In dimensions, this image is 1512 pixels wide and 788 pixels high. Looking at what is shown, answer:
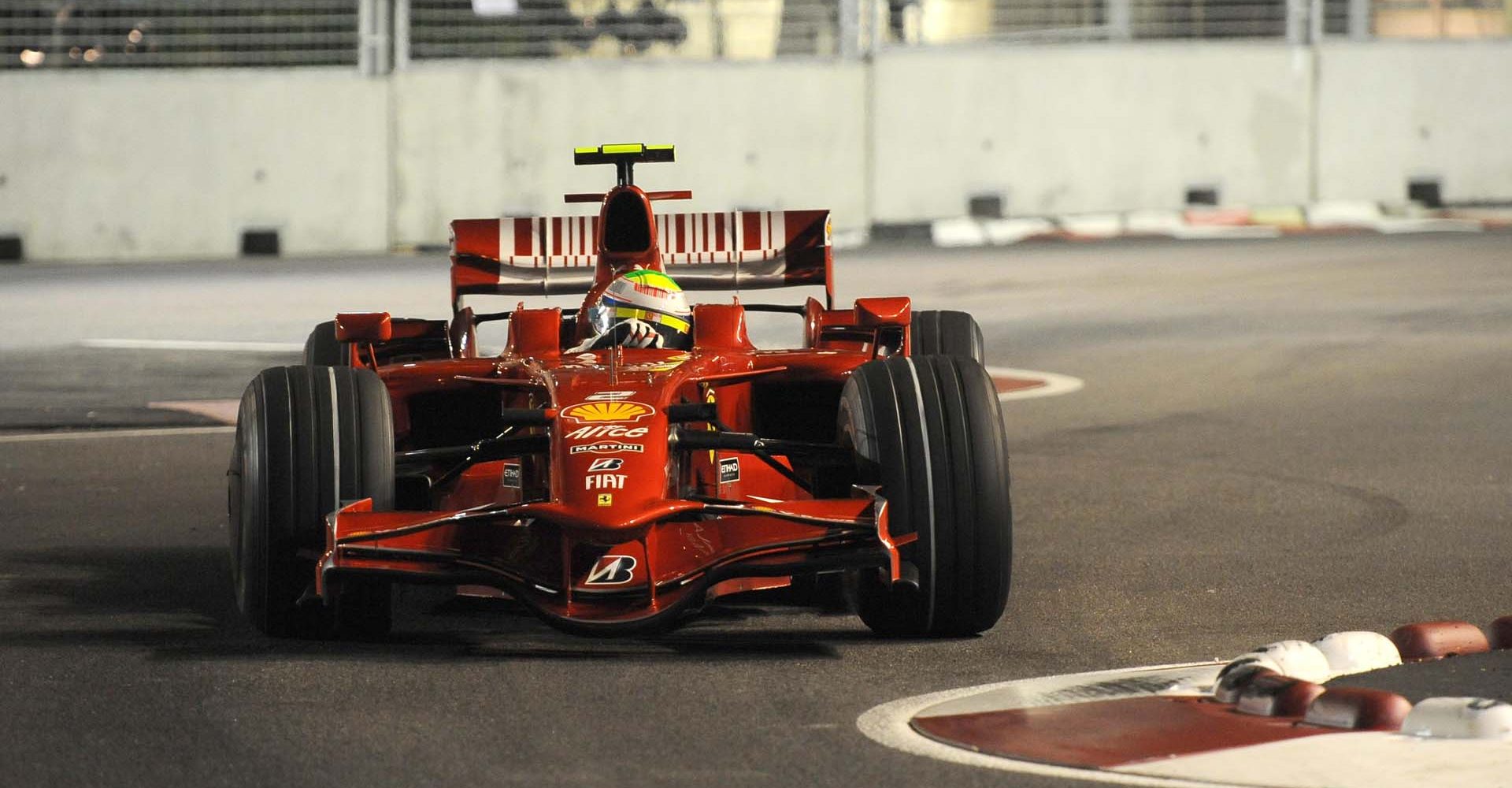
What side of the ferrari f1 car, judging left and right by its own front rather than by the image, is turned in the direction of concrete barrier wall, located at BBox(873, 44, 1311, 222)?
back

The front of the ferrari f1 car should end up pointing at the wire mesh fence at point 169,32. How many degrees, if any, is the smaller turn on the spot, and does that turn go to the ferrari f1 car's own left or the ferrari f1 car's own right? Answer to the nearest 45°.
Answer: approximately 180°

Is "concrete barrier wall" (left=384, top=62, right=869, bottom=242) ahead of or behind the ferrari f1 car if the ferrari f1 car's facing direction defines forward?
behind

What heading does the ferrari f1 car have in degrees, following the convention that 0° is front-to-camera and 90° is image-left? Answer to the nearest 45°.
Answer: approximately 0°

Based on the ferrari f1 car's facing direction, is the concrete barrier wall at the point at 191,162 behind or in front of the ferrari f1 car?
behind

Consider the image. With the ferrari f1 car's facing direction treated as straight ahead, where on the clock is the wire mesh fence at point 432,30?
The wire mesh fence is roughly at 6 o'clock from the ferrari f1 car.

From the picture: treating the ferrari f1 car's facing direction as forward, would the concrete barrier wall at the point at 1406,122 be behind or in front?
behind
